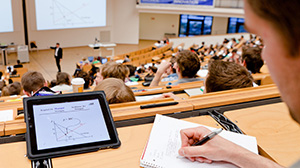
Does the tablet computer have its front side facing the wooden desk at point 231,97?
no

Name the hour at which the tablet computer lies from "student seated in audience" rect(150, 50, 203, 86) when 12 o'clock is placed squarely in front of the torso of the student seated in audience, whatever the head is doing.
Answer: The tablet computer is roughly at 8 o'clock from the student seated in audience.

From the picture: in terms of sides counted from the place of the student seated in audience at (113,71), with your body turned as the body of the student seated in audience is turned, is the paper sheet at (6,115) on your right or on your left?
on your left

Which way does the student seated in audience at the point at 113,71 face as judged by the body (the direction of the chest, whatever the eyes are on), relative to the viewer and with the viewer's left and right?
facing away from the viewer and to the left of the viewer

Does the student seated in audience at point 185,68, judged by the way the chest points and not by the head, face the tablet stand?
no

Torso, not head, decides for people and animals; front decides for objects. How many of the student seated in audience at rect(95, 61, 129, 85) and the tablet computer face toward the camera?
1

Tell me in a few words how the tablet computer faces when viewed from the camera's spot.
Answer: facing the viewer

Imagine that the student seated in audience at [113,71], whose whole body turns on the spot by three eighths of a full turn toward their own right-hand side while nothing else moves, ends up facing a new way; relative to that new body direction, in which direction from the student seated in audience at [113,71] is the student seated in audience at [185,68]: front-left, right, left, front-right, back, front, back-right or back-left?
front

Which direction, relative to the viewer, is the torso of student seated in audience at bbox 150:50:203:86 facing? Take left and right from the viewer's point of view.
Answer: facing away from the viewer and to the left of the viewer

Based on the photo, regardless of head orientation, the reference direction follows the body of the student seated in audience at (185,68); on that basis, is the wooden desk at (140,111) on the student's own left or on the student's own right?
on the student's own left

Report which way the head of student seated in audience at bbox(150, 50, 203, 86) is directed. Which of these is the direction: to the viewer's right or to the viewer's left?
to the viewer's left

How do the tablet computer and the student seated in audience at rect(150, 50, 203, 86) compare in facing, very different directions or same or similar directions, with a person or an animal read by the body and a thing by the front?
very different directions

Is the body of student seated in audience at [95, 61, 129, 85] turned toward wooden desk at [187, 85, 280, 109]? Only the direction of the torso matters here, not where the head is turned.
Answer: no

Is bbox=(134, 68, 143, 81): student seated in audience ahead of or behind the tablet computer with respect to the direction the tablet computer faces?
behind

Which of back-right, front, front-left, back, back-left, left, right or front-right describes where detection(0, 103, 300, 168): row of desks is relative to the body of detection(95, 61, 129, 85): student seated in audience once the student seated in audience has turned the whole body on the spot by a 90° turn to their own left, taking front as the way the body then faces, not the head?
front-left

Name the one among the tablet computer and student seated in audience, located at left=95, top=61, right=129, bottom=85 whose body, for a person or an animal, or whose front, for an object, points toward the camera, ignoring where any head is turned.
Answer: the tablet computer
